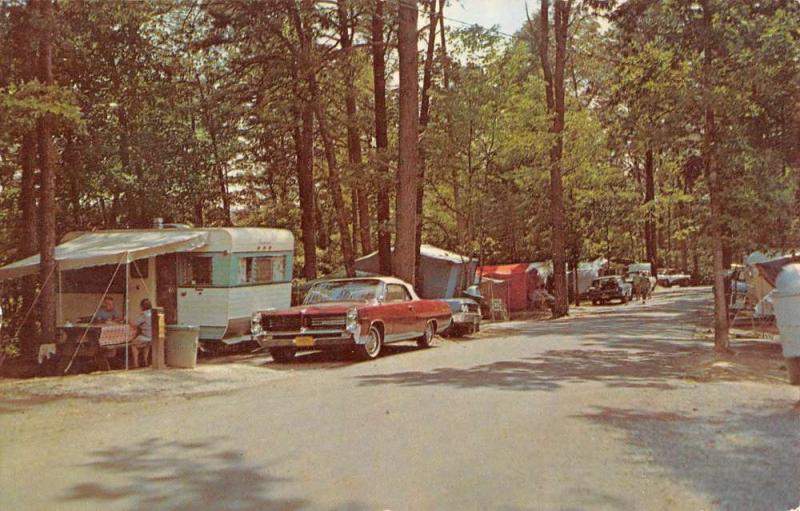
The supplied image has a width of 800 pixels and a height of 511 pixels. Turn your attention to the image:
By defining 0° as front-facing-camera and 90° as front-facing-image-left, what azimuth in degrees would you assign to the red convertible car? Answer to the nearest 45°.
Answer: approximately 45°

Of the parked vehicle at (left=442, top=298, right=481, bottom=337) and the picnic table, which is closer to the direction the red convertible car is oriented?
the picnic table

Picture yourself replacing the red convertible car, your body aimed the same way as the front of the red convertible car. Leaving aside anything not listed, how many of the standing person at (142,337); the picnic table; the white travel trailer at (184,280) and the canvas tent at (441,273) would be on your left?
0

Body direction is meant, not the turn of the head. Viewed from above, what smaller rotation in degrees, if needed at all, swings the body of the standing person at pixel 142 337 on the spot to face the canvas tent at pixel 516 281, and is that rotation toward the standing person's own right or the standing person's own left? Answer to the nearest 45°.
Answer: approximately 135° to the standing person's own right

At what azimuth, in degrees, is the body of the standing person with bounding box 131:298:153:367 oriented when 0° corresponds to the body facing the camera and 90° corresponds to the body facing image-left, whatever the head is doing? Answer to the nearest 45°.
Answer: approximately 90°

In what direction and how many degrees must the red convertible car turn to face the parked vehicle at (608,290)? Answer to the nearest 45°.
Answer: approximately 180°

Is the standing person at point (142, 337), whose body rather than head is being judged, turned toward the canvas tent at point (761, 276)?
no

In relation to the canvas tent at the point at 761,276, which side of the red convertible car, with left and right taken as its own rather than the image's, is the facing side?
back

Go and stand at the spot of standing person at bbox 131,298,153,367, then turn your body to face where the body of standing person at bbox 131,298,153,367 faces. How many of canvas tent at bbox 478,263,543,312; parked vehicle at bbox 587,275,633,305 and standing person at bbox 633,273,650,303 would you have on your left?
0

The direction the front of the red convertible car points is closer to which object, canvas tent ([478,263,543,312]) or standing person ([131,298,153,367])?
the standing person

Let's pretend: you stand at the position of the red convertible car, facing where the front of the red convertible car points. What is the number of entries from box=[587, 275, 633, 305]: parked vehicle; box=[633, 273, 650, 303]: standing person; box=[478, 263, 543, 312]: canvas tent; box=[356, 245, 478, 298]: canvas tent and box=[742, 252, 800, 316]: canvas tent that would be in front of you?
0

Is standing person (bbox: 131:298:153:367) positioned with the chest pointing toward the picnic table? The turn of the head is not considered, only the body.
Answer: yes

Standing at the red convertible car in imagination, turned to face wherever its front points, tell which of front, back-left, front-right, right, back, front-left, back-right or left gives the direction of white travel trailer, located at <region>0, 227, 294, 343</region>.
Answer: right

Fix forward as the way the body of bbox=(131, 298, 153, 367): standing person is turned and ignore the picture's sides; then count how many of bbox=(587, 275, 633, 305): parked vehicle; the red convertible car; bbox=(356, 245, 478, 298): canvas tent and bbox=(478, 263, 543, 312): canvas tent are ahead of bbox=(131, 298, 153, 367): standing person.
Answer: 0

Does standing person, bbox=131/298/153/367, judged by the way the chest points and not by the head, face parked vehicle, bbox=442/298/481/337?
no

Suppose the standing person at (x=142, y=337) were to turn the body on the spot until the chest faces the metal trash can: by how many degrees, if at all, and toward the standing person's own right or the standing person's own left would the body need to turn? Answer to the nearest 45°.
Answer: approximately 135° to the standing person's own left

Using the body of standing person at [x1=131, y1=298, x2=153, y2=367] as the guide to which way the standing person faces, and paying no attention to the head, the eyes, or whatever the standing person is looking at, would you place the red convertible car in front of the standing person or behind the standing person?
behind
